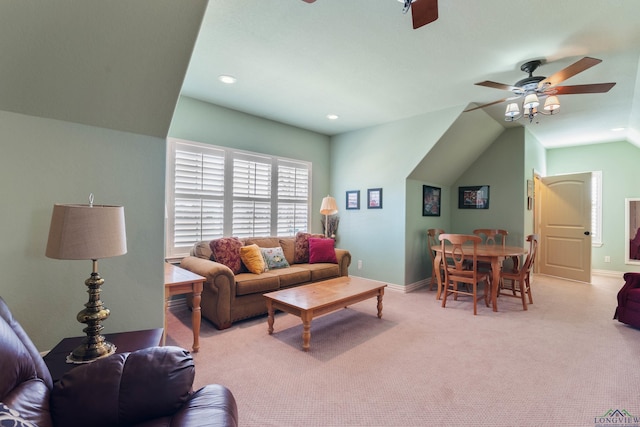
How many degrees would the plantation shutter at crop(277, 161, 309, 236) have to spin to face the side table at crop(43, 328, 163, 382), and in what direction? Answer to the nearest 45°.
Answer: approximately 45° to its right

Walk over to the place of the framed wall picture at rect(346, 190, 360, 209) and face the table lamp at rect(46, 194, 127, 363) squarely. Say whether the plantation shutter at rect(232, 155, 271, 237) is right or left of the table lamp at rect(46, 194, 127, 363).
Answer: right

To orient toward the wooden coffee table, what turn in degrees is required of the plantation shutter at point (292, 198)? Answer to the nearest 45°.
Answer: approximately 45° to its right

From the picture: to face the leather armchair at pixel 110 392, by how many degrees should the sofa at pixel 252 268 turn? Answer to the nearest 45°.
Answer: approximately 45° to its right

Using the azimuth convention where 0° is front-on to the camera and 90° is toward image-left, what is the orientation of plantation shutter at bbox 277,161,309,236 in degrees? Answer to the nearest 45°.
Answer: approximately 315°

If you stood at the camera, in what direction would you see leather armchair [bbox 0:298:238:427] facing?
facing to the right of the viewer

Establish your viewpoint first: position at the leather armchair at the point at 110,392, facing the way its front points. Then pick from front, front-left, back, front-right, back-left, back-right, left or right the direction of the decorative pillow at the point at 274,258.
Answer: front-left

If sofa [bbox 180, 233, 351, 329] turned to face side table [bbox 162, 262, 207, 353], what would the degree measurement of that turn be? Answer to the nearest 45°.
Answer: approximately 90° to its right

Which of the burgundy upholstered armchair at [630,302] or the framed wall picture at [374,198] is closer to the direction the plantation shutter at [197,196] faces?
the burgundy upholstered armchair
